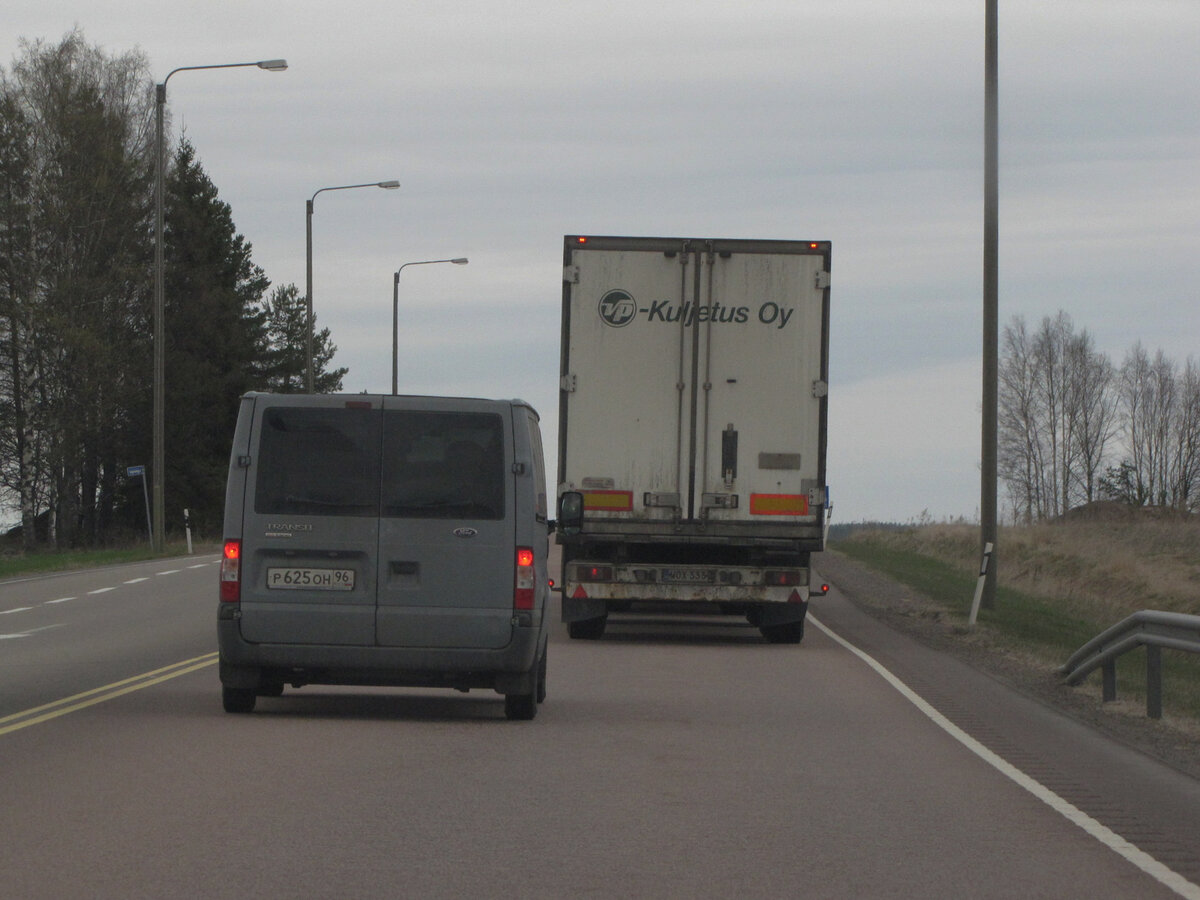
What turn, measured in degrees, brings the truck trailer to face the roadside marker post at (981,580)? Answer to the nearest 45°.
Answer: approximately 45° to its right

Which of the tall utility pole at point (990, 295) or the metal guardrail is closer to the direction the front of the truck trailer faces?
the tall utility pole

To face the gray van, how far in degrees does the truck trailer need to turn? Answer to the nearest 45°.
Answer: approximately 180°

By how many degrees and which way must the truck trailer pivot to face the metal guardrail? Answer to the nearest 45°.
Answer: approximately 135° to its right

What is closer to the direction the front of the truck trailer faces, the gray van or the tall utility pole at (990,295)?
the tall utility pole

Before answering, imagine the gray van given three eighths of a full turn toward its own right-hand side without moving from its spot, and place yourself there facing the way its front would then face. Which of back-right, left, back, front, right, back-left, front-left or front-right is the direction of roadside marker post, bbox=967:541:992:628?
left

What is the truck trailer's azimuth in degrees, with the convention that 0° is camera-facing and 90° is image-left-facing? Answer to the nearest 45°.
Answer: approximately 180°

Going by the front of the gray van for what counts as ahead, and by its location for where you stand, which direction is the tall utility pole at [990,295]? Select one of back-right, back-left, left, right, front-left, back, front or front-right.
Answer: front-right

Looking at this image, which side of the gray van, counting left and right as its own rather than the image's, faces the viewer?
back

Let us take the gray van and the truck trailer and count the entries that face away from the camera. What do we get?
2

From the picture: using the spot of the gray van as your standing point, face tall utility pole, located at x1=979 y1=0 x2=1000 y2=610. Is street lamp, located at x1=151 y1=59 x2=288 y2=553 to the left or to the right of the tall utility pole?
left

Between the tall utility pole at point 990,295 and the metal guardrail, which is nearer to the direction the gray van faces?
the tall utility pole

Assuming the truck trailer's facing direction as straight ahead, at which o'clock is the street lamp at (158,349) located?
The street lamp is roughly at 11 o'clock from the truck trailer.

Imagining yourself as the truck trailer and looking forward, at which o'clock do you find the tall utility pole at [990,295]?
The tall utility pole is roughly at 1 o'clock from the truck trailer.
